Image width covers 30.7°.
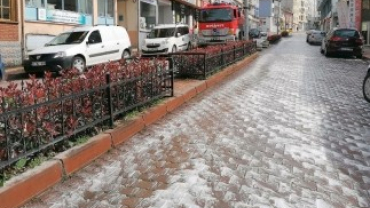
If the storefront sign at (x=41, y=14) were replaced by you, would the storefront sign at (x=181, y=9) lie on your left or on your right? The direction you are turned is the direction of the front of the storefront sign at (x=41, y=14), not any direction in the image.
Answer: on your left

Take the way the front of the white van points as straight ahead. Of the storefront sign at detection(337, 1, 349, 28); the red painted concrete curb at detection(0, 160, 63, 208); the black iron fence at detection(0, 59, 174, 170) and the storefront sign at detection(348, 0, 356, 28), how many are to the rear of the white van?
2

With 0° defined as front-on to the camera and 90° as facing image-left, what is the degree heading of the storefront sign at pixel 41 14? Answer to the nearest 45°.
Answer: approximately 315°

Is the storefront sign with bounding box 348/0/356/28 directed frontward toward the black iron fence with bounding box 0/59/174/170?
yes

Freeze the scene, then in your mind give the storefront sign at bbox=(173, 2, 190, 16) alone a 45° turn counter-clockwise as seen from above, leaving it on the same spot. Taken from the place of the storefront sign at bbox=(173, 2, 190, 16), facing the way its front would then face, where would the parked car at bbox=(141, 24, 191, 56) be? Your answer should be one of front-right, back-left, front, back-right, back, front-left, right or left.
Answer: right
